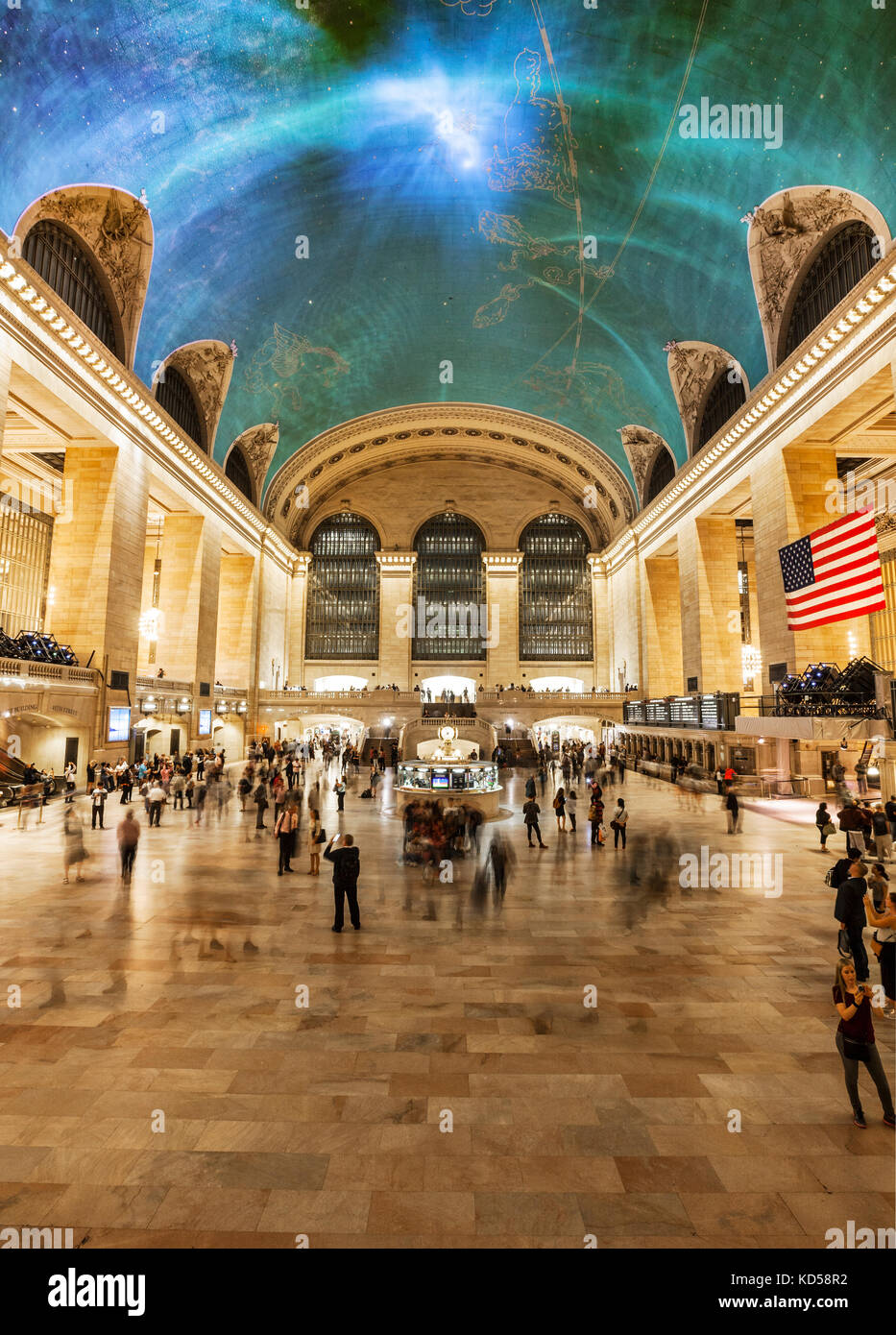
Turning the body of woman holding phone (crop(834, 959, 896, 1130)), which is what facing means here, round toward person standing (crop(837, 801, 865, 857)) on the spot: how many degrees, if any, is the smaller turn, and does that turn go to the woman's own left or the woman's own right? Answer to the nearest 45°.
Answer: approximately 135° to the woman's own left

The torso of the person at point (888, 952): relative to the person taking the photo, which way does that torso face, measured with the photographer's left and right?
facing to the left of the viewer

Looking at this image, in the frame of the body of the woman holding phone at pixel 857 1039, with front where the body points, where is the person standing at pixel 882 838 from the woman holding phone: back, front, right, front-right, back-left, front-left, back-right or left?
back-left

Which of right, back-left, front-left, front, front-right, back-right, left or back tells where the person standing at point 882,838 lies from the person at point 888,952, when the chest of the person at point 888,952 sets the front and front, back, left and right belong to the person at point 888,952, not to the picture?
right

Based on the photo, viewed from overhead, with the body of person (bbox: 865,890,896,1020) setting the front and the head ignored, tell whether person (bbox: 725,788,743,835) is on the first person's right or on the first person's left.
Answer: on the first person's right
